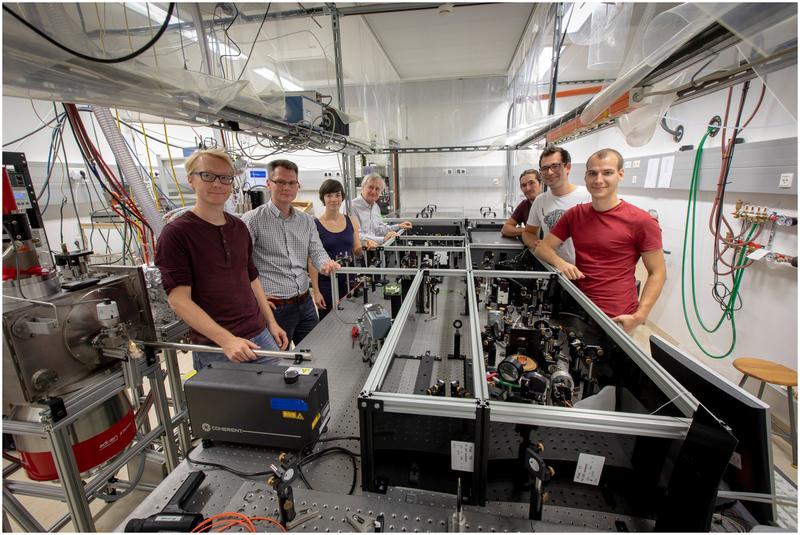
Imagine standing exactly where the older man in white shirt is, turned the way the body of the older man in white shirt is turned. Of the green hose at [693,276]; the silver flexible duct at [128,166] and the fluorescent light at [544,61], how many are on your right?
1

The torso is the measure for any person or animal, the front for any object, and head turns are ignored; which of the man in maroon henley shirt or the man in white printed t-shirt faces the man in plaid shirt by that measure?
the man in white printed t-shirt

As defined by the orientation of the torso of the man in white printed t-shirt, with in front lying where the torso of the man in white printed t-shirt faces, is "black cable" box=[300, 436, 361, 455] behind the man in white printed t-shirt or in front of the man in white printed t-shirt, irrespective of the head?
in front

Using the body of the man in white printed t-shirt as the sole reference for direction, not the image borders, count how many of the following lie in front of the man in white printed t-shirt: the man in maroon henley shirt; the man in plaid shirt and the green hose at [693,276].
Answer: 2

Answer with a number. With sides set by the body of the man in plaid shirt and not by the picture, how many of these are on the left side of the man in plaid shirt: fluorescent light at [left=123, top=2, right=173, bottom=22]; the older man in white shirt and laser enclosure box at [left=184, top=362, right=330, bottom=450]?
1

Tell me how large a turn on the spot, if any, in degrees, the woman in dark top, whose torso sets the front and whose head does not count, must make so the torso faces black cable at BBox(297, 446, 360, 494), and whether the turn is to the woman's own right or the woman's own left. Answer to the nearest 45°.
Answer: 0° — they already face it

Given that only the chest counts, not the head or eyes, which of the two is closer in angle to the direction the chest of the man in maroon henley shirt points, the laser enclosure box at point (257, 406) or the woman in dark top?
the laser enclosure box
